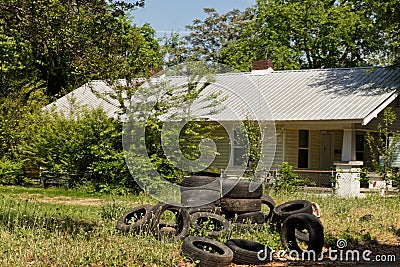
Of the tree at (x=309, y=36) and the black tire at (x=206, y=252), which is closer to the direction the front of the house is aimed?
the black tire

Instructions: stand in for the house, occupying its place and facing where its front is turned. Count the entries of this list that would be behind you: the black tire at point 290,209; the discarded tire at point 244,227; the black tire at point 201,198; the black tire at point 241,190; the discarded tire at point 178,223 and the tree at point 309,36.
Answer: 1

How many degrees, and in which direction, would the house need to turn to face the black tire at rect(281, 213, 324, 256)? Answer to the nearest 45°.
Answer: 0° — it already faces it

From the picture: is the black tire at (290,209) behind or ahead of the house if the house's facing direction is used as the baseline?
ahead

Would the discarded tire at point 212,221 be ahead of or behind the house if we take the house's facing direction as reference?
ahead

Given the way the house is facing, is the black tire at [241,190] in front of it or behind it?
in front

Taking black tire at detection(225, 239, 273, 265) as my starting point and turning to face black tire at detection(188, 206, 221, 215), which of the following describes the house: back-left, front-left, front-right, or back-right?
front-right

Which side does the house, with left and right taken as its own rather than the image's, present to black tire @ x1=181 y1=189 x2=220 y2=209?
front

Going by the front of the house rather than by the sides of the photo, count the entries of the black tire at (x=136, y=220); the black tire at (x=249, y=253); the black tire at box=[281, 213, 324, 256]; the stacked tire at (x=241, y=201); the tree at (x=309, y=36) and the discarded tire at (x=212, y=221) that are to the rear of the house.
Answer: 1

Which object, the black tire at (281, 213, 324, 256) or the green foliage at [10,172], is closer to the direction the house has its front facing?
the black tire

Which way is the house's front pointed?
toward the camera

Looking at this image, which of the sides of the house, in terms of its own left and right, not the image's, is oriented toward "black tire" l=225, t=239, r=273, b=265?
front

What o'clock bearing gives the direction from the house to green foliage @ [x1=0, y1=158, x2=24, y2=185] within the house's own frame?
The green foliage is roughly at 3 o'clock from the house.
